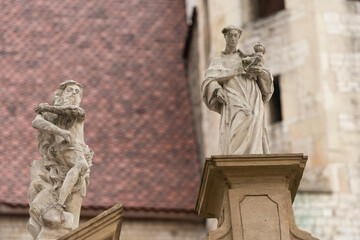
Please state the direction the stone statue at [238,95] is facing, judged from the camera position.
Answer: facing the viewer

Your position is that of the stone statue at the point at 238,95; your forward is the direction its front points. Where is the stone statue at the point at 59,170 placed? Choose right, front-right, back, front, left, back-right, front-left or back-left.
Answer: right

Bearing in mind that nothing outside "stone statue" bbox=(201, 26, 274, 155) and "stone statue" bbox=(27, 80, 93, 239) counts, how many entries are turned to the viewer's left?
0

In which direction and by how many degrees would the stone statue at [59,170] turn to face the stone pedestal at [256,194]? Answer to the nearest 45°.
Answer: approximately 45° to its left

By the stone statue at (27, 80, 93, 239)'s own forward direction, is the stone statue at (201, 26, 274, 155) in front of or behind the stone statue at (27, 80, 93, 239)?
in front

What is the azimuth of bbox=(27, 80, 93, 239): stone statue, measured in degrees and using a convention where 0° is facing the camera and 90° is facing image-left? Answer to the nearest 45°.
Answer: approximately 315°
